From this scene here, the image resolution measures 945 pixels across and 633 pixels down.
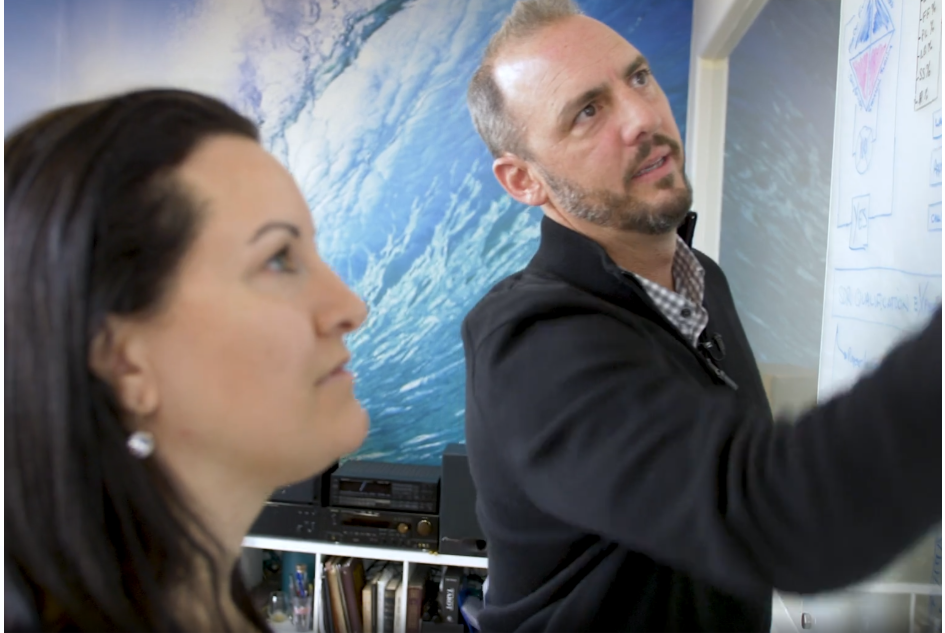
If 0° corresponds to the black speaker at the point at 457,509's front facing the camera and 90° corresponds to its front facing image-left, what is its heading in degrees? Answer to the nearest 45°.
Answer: approximately 0°

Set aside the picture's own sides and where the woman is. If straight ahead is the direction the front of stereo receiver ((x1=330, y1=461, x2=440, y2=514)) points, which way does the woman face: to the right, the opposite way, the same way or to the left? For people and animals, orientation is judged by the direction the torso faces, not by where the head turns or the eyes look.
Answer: to the left

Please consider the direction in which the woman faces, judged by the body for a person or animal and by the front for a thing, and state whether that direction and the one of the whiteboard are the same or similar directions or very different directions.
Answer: very different directions

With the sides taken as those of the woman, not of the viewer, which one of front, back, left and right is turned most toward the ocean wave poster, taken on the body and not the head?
left

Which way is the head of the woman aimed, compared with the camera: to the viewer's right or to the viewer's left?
to the viewer's right
